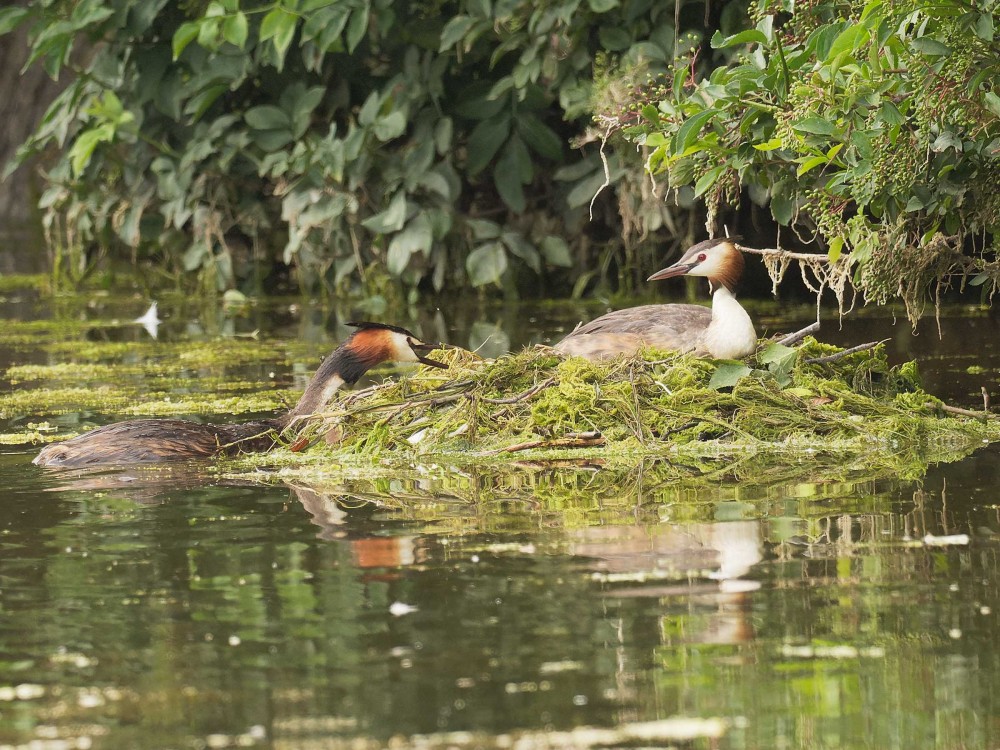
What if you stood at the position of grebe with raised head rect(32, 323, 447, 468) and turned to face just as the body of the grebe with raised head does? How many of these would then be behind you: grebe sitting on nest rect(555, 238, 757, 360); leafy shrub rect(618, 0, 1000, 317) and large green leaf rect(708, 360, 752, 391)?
0

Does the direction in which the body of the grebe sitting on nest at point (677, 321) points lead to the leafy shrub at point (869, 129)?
no

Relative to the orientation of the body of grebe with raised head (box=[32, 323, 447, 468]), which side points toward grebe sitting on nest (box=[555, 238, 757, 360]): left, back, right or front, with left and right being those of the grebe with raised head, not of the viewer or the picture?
front

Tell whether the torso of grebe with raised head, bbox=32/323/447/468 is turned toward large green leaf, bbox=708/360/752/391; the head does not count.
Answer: yes

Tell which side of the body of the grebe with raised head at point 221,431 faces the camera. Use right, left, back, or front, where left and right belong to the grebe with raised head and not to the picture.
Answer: right

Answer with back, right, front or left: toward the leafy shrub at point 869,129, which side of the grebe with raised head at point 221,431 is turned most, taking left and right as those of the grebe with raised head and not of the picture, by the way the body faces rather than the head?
front

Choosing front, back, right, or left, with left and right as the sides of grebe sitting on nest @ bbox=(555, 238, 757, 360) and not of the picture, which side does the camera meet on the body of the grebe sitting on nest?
right

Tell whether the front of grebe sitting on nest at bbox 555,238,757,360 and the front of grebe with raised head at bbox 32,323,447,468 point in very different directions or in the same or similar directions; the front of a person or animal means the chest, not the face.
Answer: same or similar directions

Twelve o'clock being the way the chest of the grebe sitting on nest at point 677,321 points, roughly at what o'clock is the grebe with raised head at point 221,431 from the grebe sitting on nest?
The grebe with raised head is roughly at 5 o'clock from the grebe sitting on nest.
